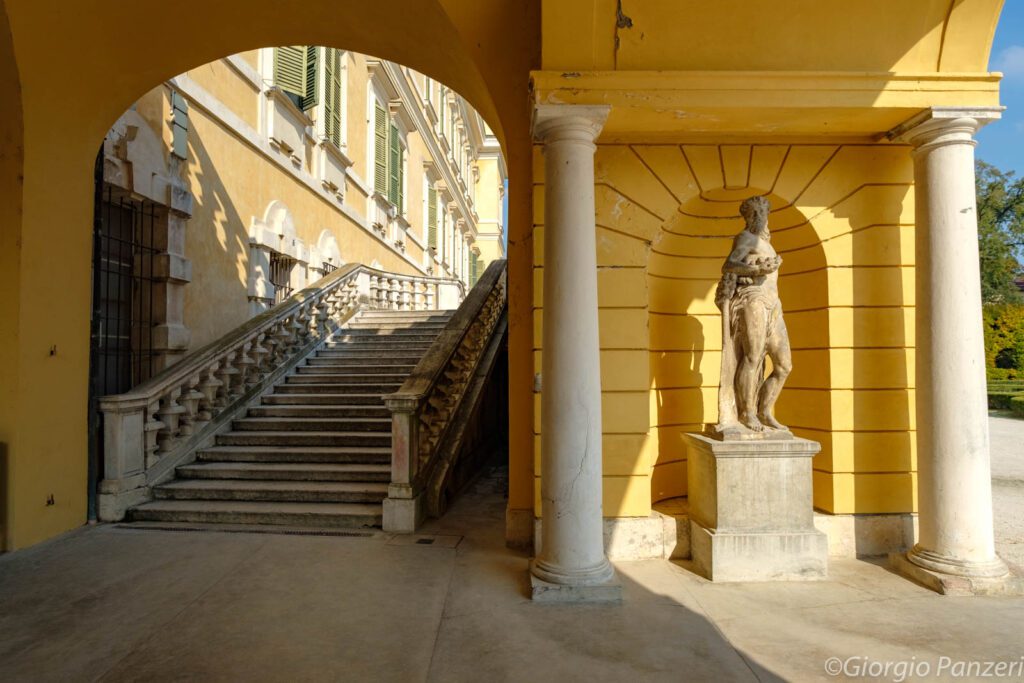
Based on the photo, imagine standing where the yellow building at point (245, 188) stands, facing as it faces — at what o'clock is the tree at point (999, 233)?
The tree is roughly at 10 o'clock from the yellow building.

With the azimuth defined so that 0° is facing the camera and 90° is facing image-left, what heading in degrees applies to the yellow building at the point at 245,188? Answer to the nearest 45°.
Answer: approximately 315°

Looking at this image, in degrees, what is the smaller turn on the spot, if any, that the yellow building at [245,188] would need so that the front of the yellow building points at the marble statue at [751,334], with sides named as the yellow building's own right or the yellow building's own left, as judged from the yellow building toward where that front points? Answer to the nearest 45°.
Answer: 0° — it already faces it

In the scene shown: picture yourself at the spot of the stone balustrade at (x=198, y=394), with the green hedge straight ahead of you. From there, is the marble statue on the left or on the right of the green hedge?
right

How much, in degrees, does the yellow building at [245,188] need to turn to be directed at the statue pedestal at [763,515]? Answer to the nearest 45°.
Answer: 0° — it already faces it

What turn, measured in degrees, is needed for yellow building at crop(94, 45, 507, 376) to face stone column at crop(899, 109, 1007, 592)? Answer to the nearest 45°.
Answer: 0° — it already faces it

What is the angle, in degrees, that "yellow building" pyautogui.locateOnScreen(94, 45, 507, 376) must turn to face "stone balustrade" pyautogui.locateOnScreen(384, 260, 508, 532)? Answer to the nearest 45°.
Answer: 0° — it already faces it
